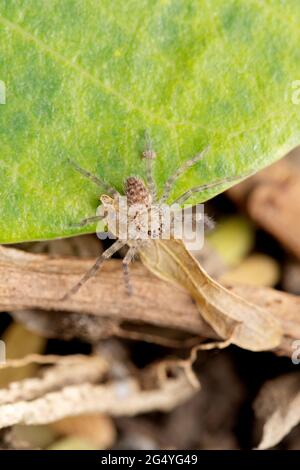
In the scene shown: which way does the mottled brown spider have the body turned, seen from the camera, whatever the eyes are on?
toward the camera
